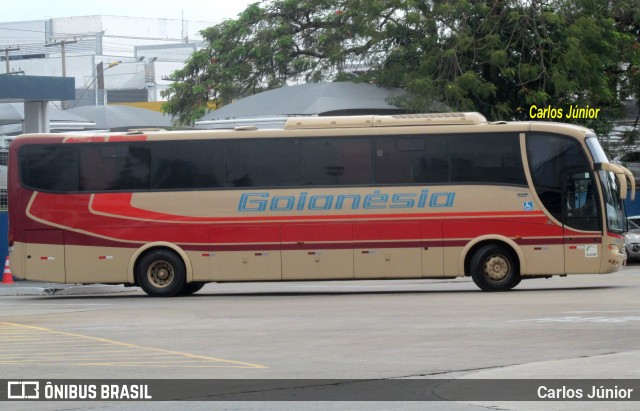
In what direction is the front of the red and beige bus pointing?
to the viewer's right
